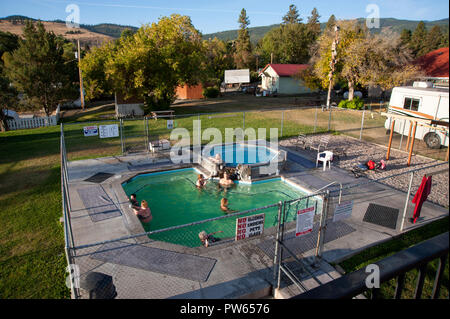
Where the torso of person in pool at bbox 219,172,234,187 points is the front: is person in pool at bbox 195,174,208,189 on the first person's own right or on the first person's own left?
on the first person's own right

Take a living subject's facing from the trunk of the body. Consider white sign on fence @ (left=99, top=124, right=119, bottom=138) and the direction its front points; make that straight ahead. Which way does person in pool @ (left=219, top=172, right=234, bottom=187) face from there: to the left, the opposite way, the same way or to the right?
the same way

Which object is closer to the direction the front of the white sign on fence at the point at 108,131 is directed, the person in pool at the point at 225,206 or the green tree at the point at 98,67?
the person in pool

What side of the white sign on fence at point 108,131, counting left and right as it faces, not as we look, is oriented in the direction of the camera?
front

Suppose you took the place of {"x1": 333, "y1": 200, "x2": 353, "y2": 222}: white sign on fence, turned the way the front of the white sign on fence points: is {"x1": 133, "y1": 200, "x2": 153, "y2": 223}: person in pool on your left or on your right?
on your right

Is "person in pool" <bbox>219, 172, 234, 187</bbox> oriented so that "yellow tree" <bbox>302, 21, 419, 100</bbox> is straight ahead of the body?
no

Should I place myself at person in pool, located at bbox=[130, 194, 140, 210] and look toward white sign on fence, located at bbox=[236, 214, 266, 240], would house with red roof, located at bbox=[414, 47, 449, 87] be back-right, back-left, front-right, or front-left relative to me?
front-left

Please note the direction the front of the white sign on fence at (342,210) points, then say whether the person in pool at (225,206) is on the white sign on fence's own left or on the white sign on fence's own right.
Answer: on the white sign on fence's own right

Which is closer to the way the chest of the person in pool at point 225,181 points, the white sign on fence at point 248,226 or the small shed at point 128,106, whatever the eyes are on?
the white sign on fence

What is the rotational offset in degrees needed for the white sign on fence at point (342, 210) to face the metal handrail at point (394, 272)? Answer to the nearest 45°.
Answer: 0° — it already faces it

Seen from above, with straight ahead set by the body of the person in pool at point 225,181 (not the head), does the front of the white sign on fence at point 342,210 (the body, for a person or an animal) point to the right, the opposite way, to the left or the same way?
the same way

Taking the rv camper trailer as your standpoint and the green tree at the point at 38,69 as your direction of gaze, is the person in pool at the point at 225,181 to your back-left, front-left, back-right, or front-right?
front-left

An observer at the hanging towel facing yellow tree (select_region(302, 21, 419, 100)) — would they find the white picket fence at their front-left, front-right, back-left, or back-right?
front-left

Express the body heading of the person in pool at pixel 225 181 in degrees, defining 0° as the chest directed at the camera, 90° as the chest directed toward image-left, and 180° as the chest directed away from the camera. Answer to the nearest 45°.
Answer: approximately 0°

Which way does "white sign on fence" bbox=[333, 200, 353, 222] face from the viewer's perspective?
toward the camera

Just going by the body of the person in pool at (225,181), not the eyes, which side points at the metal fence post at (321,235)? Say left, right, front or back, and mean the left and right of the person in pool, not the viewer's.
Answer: front

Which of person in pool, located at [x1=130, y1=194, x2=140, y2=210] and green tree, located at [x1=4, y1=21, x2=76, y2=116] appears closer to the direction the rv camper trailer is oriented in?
the green tree

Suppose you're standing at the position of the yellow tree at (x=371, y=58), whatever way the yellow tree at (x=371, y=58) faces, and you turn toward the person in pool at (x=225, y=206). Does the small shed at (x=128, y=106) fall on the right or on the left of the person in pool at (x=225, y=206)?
right
